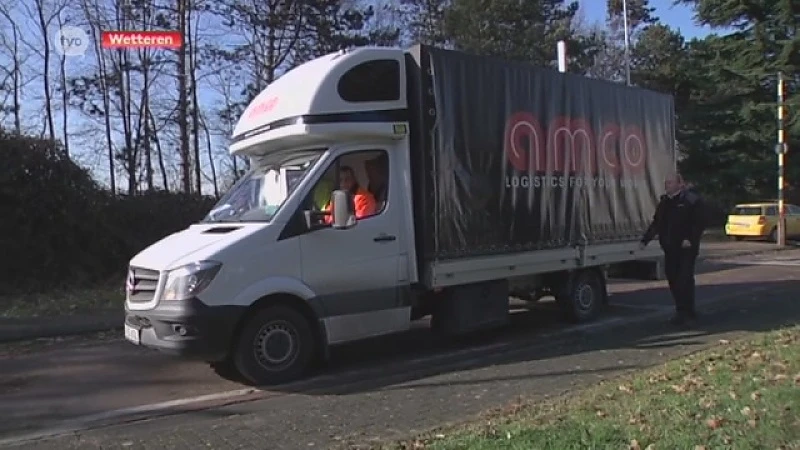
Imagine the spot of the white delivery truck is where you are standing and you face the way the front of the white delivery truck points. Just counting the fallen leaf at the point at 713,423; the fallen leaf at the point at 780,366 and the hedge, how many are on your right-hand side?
1

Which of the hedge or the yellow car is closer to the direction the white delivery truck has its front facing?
the hedge

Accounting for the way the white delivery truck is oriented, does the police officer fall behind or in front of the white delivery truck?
behind

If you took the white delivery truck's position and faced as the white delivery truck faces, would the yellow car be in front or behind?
behind

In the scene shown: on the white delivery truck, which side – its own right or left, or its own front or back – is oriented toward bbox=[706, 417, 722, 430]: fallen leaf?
left

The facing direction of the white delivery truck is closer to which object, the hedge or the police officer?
the hedge

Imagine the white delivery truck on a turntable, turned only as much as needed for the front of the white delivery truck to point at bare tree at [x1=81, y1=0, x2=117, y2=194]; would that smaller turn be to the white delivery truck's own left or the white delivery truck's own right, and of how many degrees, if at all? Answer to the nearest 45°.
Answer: approximately 90° to the white delivery truck's own right

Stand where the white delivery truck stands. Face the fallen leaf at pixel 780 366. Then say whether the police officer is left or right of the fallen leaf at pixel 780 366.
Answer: left

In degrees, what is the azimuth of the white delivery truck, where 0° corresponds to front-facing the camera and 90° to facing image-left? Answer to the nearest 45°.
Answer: approximately 45°

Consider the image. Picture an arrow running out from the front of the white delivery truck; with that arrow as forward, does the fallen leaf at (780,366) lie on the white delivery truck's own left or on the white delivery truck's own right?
on the white delivery truck's own left
